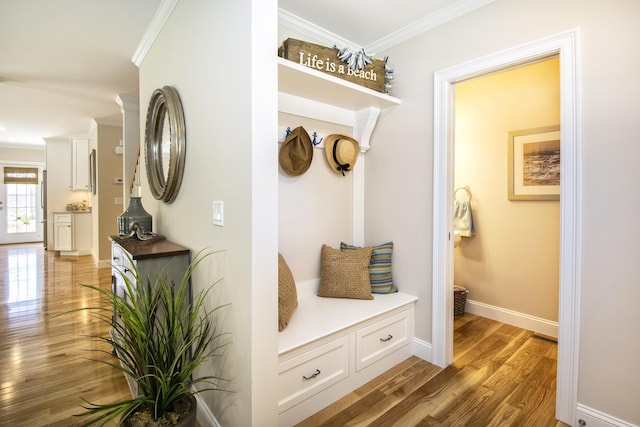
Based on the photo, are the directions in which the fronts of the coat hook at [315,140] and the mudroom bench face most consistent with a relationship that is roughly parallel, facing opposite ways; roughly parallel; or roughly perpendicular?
roughly parallel

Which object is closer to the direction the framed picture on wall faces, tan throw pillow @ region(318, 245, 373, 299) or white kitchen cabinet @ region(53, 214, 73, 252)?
the tan throw pillow

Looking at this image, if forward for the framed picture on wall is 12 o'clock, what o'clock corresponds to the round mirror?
The round mirror is roughly at 12 o'clock from the framed picture on wall.

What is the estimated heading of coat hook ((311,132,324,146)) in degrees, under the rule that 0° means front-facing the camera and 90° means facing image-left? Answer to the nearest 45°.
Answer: approximately 315°

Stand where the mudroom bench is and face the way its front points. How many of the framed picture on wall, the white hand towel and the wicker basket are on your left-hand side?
3

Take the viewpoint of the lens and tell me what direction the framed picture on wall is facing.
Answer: facing the viewer and to the left of the viewer
